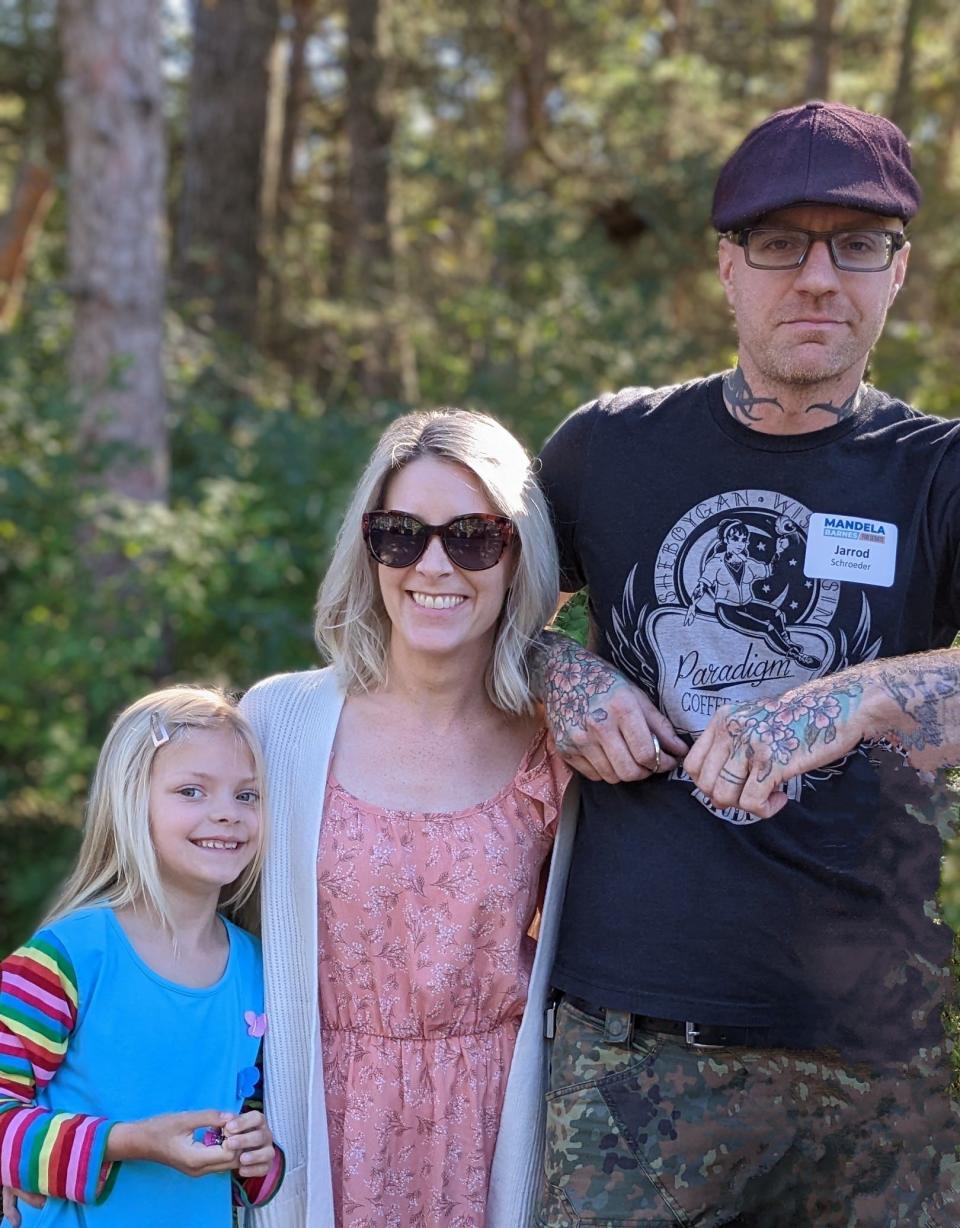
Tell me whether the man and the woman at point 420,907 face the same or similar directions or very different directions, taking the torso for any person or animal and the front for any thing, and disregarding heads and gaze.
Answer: same or similar directions

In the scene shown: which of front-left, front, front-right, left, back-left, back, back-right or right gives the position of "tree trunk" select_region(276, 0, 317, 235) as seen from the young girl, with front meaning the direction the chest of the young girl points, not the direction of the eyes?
back-left

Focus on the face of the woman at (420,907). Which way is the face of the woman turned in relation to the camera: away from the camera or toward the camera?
toward the camera

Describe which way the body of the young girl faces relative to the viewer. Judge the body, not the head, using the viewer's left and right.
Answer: facing the viewer and to the right of the viewer

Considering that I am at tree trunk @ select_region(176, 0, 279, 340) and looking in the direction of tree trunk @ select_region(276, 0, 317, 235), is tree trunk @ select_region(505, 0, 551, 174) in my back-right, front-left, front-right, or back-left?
front-right

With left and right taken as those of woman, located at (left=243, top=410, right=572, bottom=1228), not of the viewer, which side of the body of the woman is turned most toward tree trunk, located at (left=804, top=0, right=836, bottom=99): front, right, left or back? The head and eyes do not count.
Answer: back

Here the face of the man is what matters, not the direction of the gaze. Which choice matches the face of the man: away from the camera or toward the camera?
toward the camera

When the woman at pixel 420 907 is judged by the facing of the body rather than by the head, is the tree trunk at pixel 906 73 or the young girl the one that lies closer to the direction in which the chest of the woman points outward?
the young girl

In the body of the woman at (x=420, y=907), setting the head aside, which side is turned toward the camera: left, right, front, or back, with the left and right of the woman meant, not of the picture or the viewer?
front

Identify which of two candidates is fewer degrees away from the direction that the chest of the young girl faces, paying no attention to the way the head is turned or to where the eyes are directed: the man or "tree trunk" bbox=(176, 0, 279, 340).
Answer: the man

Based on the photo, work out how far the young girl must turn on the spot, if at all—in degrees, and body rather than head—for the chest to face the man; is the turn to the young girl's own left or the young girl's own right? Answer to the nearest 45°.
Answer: approximately 45° to the young girl's own left

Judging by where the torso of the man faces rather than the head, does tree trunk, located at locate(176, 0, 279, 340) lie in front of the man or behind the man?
behind

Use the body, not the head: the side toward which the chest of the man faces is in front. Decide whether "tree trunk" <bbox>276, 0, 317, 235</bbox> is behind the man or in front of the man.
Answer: behind

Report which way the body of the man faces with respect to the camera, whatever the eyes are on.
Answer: toward the camera
